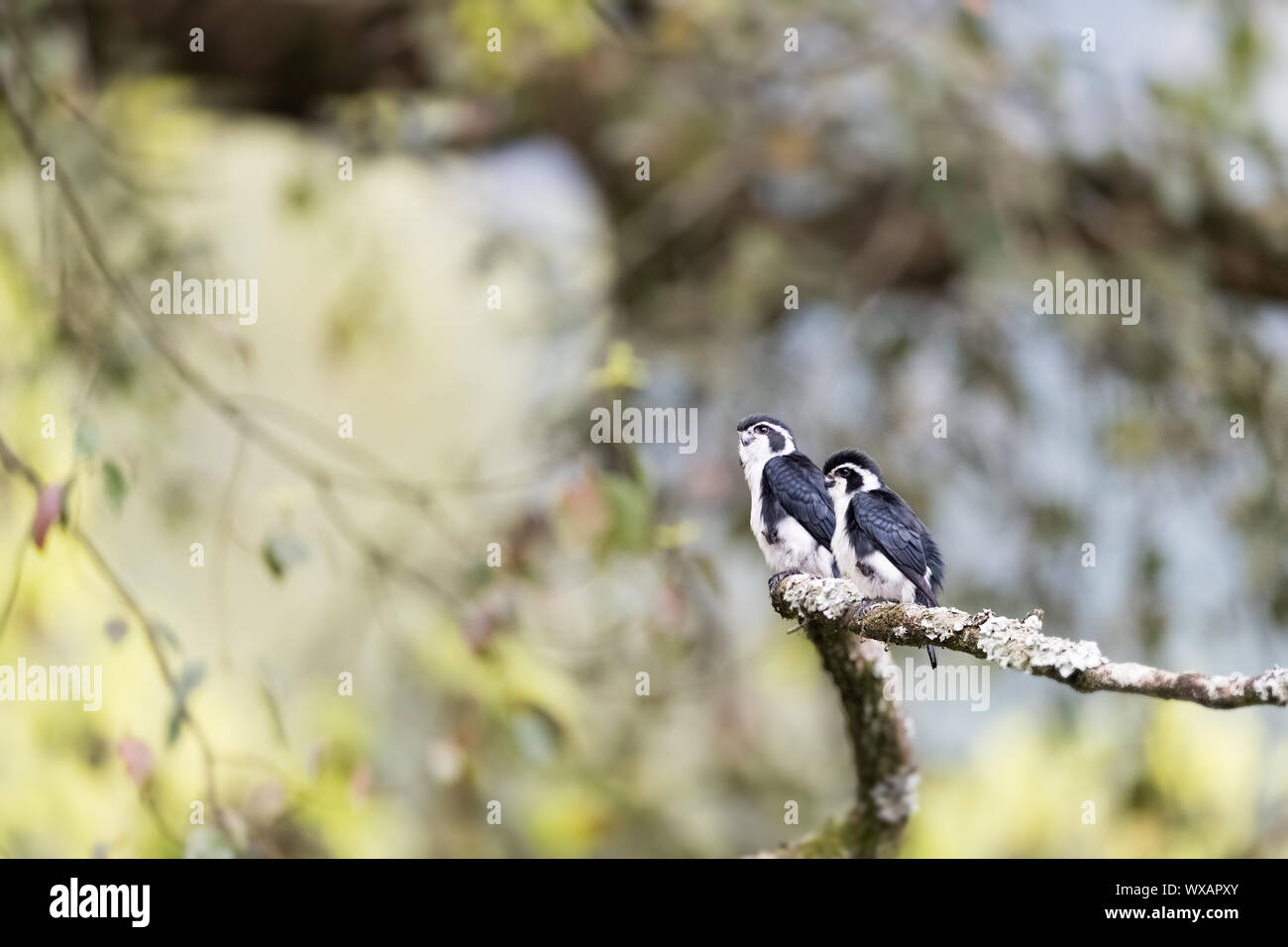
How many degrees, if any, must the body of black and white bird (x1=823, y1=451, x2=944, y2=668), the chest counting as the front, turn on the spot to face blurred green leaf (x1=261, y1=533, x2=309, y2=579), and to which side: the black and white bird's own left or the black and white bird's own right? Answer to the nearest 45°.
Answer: approximately 45° to the black and white bird's own right

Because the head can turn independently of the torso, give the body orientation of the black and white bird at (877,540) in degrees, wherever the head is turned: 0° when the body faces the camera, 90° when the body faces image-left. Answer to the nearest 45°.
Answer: approximately 90°
